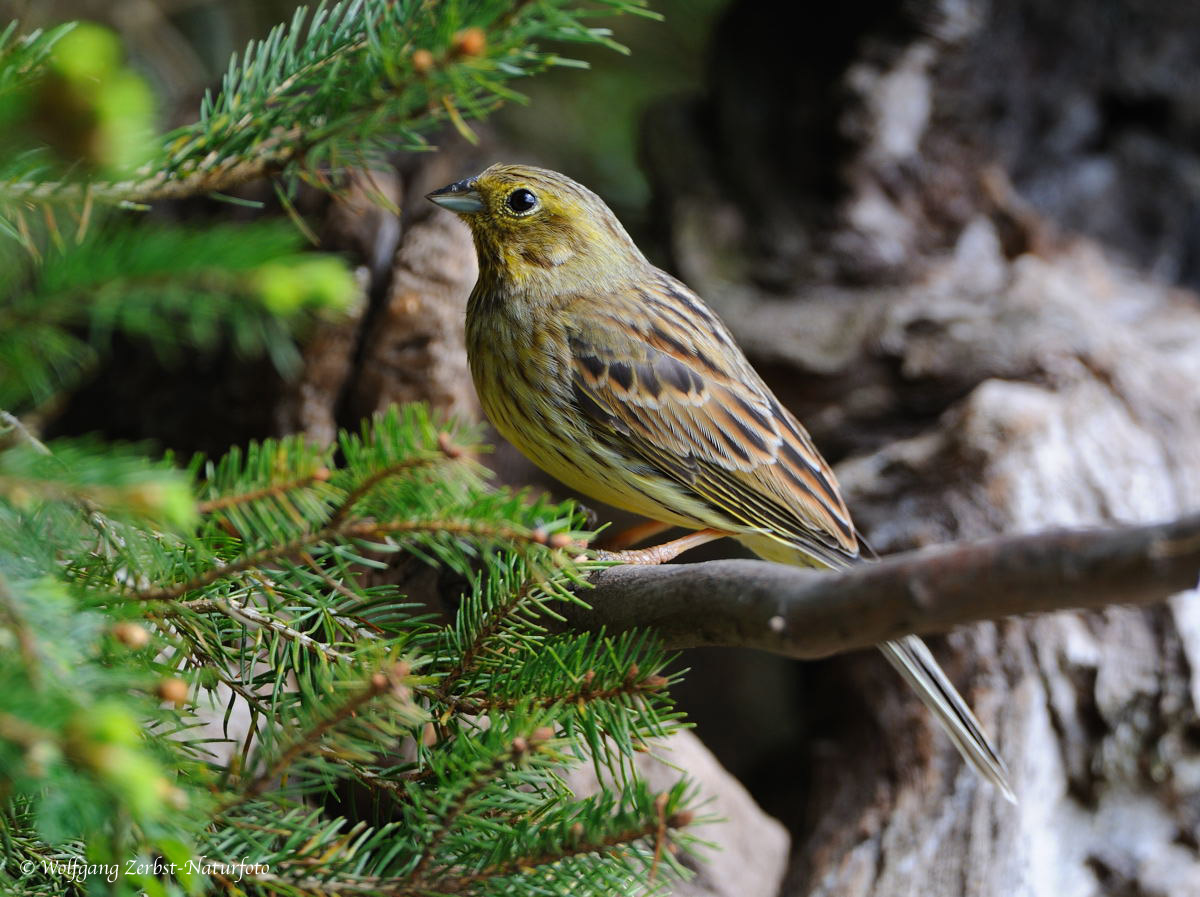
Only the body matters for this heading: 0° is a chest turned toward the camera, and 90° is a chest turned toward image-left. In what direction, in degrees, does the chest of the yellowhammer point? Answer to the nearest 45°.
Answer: approximately 90°

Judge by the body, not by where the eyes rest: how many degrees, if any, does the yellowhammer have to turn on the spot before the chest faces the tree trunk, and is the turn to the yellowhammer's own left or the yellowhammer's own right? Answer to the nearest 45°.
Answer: approximately 135° to the yellowhammer's own right
